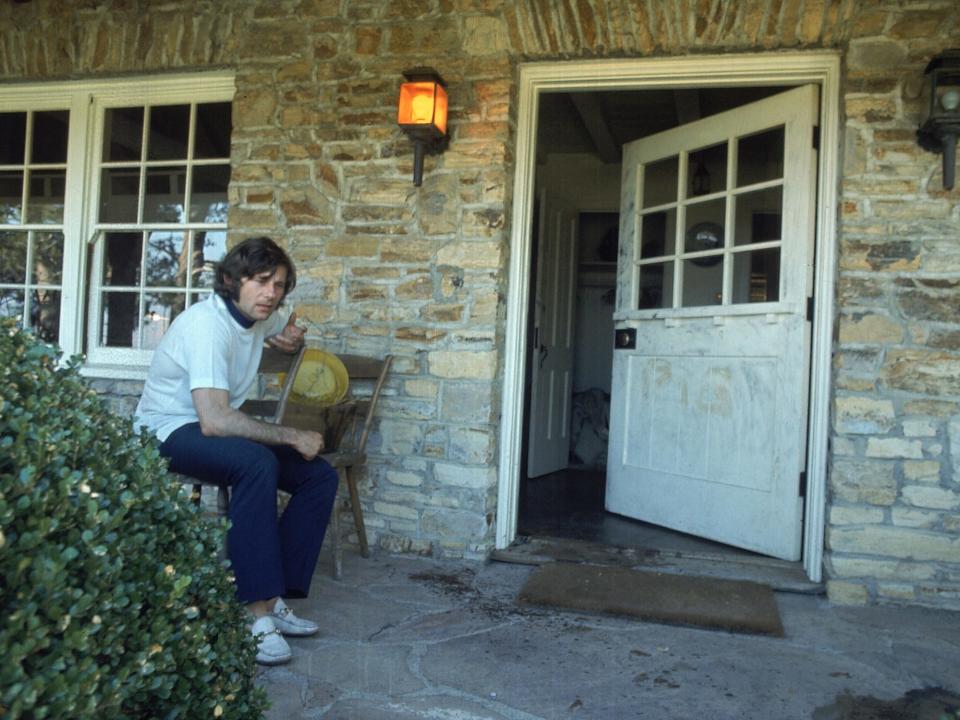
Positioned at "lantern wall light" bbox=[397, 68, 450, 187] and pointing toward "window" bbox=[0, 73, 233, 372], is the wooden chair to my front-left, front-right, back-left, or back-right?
front-left

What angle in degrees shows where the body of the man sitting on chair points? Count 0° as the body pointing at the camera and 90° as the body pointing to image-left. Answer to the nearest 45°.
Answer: approximately 315°

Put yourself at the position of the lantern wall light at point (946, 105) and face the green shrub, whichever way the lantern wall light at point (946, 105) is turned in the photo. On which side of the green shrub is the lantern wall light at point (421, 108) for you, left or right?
right

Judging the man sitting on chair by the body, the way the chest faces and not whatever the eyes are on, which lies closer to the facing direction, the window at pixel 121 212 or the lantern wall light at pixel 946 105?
the lantern wall light

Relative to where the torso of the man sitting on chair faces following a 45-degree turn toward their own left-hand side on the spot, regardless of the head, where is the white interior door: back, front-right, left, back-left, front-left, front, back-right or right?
front-left

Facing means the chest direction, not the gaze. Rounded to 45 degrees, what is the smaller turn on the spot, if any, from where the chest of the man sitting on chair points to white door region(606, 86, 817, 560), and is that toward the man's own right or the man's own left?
approximately 45° to the man's own left

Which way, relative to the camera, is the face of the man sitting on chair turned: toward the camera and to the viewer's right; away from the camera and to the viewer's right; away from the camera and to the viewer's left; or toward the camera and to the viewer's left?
toward the camera and to the viewer's right

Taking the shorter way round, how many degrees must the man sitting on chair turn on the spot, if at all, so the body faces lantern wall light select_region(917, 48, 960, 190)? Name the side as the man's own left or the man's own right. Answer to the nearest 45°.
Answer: approximately 45° to the man's own left

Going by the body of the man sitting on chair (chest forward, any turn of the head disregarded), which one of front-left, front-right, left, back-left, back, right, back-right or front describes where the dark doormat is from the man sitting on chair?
front-left

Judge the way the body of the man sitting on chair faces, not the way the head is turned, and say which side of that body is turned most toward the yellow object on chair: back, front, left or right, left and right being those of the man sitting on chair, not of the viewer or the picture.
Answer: left

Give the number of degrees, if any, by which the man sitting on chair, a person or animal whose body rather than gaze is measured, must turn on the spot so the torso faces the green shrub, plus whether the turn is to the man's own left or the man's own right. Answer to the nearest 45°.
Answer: approximately 45° to the man's own right

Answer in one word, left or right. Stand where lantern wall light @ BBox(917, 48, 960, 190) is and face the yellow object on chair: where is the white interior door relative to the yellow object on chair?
right
